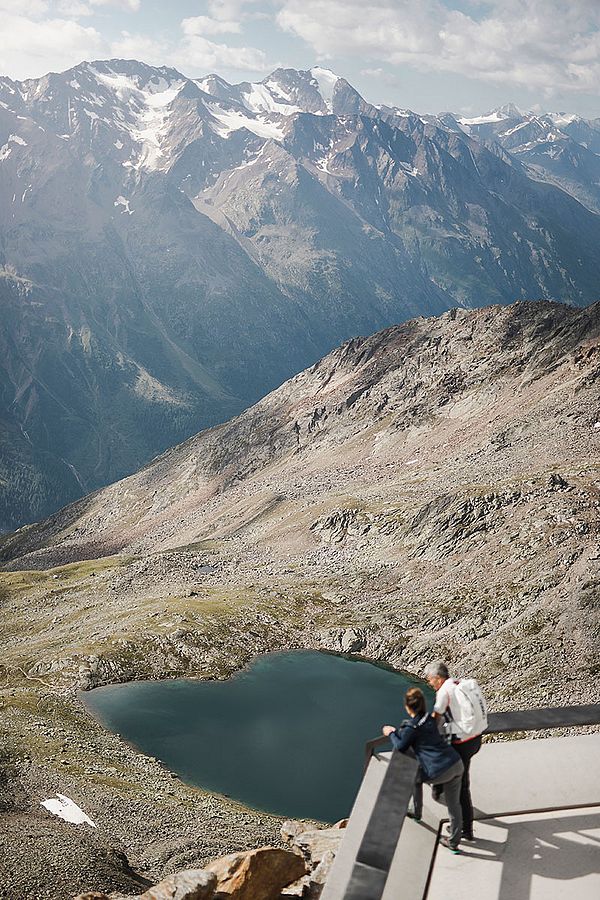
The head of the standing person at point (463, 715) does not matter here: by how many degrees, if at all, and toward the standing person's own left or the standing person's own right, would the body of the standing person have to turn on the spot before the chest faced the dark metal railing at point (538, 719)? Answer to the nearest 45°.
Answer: approximately 135° to the standing person's own right

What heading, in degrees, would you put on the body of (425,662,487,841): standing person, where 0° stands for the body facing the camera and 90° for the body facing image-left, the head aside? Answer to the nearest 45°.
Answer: approximately 90°

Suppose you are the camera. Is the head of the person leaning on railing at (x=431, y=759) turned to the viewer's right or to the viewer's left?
to the viewer's left
